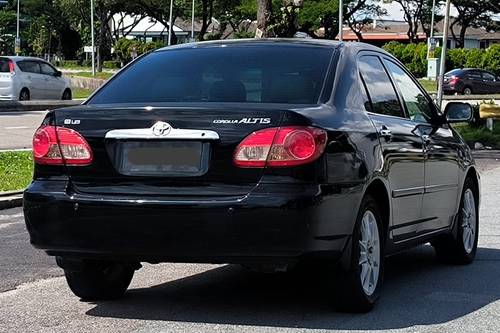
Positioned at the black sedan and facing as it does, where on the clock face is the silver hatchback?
The silver hatchback is roughly at 10 o'clock from the black sedan.

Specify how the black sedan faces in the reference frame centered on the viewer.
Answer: facing away from the viewer and to the right of the viewer

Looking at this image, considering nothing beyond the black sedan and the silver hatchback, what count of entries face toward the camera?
0
